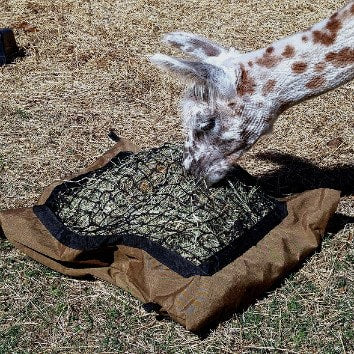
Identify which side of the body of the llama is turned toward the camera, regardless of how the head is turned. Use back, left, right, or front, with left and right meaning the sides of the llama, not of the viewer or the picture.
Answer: left

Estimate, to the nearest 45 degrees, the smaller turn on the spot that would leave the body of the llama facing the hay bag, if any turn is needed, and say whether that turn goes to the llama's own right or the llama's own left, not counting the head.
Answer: approximately 45° to the llama's own left
